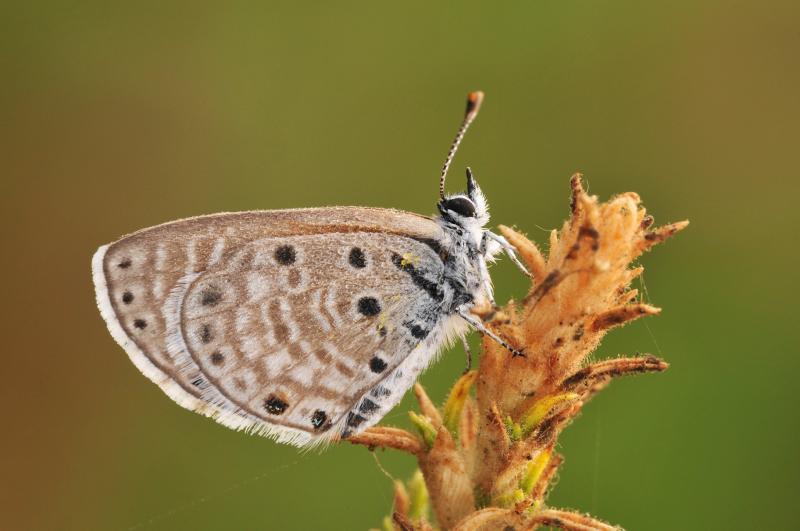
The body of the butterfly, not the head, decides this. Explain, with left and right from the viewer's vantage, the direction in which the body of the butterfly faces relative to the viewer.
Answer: facing to the right of the viewer
